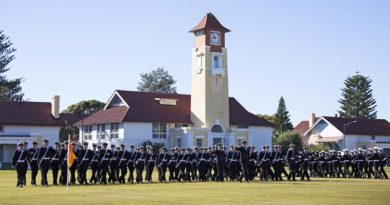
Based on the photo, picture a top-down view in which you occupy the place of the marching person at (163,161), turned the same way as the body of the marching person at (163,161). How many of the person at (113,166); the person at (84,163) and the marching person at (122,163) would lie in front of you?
3

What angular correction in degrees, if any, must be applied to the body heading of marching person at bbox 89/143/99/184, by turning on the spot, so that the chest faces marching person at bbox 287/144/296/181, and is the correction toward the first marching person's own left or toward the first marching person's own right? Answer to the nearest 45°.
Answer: approximately 135° to the first marching person's own left

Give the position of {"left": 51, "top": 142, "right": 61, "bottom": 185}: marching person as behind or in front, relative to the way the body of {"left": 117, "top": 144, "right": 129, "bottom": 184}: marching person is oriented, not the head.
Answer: in front

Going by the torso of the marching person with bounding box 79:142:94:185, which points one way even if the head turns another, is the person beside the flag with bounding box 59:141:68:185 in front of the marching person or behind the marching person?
in front

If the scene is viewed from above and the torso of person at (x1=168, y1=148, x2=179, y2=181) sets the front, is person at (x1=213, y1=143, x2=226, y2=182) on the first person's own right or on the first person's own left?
on the first person's own left

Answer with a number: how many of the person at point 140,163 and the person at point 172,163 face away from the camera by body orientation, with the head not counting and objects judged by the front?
0

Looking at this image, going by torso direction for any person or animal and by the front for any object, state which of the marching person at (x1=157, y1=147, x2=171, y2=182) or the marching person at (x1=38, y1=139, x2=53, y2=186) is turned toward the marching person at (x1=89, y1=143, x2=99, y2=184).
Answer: the marching person at (x1=157, y1=147, x2=171, y2=182)

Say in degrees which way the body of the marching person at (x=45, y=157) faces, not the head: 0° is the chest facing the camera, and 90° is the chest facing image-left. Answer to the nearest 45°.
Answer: approximately 45°

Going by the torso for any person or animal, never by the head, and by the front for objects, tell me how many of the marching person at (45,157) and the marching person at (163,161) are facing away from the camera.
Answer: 0
